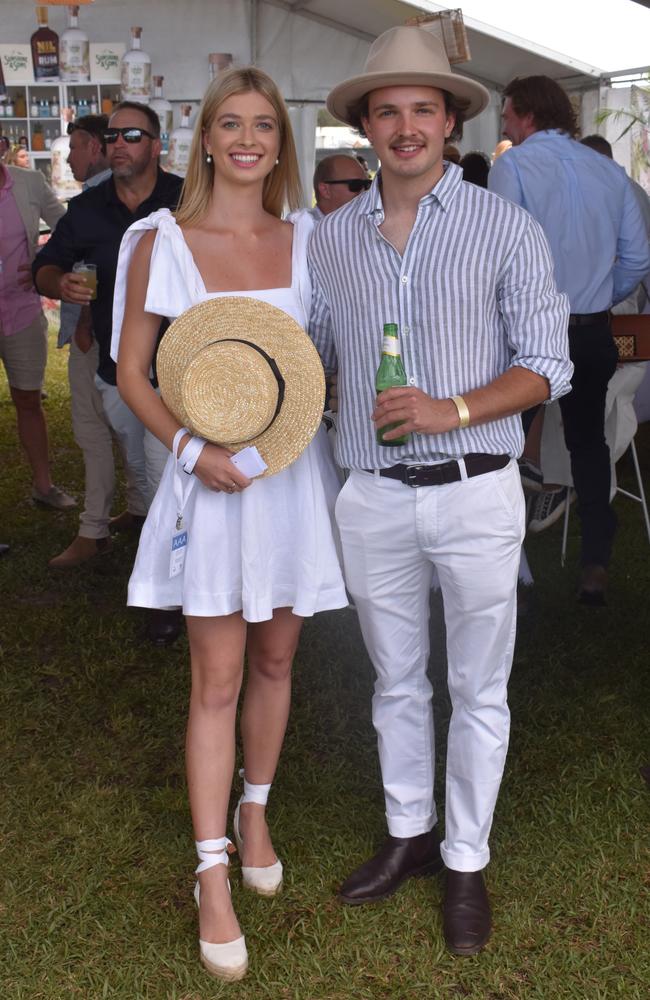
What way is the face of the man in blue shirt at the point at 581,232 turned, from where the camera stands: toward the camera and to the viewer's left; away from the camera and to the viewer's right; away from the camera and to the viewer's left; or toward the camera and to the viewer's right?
away from the camera and to the viewer's left

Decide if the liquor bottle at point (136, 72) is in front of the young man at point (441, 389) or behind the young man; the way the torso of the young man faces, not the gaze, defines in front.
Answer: behind

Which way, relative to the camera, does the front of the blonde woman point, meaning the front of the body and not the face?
toward the camera

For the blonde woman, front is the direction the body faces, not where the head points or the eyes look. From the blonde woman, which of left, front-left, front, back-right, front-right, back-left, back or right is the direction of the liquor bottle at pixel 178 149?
back

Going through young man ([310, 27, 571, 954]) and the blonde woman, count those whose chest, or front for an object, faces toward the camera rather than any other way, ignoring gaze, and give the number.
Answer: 2

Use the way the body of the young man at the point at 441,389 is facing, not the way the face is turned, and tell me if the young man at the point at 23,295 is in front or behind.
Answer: behind

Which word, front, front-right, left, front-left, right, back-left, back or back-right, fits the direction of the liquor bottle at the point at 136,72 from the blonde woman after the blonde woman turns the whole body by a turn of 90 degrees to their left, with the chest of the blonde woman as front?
left

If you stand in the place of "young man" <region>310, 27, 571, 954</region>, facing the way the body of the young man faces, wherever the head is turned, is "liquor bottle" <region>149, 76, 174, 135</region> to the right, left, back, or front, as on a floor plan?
back

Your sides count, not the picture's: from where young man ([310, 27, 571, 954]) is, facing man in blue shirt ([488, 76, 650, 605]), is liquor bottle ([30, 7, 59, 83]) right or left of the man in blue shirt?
left

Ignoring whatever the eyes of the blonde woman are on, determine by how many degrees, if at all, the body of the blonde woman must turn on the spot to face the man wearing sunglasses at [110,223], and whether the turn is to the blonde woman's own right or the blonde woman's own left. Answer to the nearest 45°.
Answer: approximately 180°

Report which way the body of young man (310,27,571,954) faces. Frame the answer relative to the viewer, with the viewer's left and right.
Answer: facing the viewer

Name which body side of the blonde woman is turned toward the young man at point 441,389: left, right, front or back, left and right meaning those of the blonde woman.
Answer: left

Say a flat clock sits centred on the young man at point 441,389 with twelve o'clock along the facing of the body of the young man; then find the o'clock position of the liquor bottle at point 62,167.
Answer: The liquor bottle is roughly at 5 o'clock from the young man.

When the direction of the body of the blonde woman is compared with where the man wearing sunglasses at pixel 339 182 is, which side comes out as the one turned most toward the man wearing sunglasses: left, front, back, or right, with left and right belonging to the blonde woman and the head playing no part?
back

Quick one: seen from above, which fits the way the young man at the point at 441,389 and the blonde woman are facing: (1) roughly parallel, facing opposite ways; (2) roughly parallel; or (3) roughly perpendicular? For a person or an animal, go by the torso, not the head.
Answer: roughly parallel

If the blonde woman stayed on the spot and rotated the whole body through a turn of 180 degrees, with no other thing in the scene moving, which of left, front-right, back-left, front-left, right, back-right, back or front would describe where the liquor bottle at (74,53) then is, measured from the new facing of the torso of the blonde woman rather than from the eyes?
front
